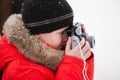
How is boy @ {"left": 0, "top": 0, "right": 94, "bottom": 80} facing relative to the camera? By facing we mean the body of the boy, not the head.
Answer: to the viewer's right

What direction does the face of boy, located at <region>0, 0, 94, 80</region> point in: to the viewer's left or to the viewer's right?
to the viewer's right
